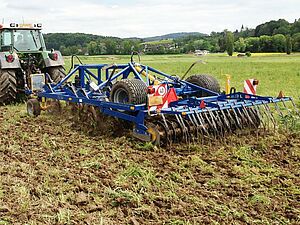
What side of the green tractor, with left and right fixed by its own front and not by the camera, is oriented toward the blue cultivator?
back

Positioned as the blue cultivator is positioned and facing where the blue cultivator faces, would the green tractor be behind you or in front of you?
in front
